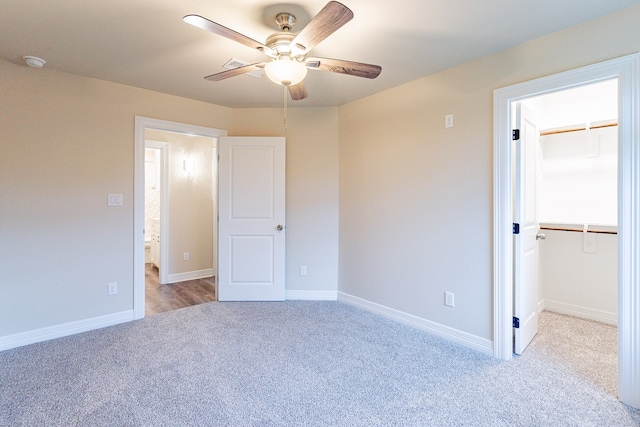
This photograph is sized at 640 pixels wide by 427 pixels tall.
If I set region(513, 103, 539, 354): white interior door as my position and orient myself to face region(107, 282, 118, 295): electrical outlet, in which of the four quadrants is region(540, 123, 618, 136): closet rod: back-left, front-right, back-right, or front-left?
back-right

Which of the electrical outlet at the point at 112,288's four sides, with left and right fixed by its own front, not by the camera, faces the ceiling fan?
front

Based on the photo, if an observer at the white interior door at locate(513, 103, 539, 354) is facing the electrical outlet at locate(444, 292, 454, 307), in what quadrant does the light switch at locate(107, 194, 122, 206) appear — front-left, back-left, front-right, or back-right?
front-left

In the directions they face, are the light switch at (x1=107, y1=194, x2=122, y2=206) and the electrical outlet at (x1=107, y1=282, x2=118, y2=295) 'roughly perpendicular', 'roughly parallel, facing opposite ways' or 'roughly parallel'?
roughly parallel

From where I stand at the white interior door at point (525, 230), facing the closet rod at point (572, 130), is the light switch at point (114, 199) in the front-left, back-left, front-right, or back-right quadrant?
back-left

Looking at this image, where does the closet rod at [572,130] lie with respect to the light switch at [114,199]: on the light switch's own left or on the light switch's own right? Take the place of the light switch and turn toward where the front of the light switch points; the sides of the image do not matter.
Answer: on the light switch's own left

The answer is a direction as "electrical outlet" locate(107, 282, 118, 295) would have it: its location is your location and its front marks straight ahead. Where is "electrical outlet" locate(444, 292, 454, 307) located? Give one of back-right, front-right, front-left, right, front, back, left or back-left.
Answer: front-left

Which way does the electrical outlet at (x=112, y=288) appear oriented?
toward the camera

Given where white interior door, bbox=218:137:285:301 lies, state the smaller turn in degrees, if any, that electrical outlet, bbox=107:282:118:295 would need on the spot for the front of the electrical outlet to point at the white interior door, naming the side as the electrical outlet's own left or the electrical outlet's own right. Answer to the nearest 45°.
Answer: approximately 90° to the electrical outlet's own left

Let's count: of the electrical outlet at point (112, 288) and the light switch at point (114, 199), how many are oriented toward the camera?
2

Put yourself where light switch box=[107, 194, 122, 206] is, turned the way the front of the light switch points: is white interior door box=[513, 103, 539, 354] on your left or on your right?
on your left

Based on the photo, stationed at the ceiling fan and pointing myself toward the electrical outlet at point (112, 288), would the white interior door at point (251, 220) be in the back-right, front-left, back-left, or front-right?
front-right

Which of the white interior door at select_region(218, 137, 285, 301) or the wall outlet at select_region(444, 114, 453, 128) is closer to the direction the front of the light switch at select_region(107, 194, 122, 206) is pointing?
the wall outlet

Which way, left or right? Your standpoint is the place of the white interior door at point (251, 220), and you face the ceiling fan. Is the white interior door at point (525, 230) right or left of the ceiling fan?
left

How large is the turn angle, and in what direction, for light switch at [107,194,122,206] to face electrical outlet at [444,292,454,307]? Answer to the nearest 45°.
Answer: approximately 45° to its left
